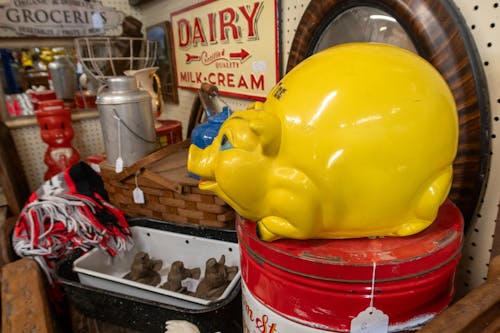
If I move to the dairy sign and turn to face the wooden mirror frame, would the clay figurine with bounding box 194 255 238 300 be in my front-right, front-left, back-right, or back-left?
front-right

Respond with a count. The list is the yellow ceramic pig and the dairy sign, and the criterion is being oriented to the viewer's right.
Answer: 0

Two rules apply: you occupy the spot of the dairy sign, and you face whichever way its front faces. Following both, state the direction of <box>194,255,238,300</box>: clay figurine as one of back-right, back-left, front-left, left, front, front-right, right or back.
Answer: front-left

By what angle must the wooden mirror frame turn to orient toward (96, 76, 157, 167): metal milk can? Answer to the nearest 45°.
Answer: approximately 45° to its right

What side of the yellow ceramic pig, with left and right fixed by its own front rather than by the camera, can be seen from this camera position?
left

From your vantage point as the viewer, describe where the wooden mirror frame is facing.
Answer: facing the viewer and to the left of the viewer

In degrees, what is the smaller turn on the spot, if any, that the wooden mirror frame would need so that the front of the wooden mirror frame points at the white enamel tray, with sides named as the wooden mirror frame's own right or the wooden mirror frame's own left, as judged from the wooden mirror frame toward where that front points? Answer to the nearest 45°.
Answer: approximately 45° to the wooden mirror frame's own right

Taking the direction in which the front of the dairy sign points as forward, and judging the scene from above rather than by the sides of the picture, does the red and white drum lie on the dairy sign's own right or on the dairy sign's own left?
on the dairy sign's own left

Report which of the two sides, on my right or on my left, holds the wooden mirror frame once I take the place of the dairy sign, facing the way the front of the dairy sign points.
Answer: on my left

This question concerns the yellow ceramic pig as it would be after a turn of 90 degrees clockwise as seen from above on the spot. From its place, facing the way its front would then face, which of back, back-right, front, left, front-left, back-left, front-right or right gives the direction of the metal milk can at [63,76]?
front-left

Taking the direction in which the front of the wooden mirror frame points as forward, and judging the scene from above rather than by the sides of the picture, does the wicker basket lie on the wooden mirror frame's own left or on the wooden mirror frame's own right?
on the wooden mirror frame's own right

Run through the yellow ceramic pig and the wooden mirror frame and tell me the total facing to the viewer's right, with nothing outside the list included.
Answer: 0

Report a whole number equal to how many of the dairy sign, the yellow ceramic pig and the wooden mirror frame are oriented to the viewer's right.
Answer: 0
